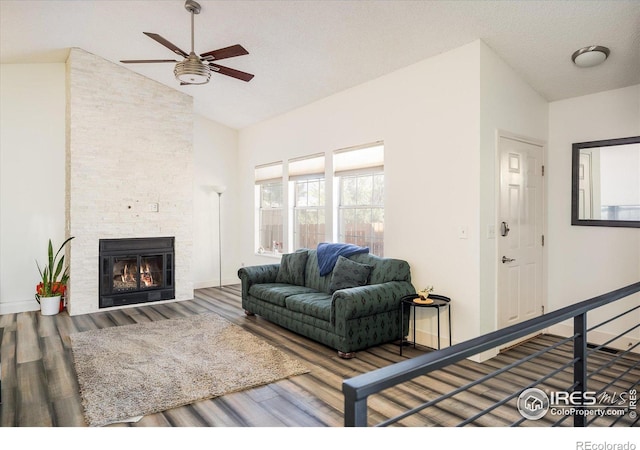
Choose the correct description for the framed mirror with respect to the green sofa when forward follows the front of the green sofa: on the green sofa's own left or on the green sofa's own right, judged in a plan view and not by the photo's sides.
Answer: on the green sofa's own left

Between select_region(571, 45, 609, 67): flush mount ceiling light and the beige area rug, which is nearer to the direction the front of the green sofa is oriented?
the beige area rug

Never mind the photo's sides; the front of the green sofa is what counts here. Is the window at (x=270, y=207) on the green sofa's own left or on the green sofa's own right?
on the green sofa's own right

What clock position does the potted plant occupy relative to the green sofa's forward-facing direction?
The potted plant is roughly at 2 o'clock from the green sofa.

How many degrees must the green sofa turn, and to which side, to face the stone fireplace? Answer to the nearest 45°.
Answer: approximately 90° to its right

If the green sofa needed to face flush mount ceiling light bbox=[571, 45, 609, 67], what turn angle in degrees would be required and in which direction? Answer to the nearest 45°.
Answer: approximately 135° to its left

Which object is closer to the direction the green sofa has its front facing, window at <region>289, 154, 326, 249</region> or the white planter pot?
the white planter pot

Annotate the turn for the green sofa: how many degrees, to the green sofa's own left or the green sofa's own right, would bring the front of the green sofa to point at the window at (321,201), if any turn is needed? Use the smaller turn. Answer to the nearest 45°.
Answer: approximately 135° to the green sofa's own right

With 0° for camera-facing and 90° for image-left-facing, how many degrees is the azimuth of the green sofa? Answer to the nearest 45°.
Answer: approximately 45°

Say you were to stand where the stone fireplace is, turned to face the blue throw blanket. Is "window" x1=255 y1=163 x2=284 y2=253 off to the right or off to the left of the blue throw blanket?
left

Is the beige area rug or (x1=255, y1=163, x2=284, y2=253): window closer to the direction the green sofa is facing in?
the beige area rug

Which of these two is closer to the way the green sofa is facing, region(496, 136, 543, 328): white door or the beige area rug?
the beige area rug

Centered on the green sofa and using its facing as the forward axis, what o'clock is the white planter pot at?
The white planter pot is roughly at 2 o'clock from the green sofa.

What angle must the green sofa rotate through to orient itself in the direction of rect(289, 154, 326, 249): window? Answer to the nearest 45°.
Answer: approximately 135° to its right
